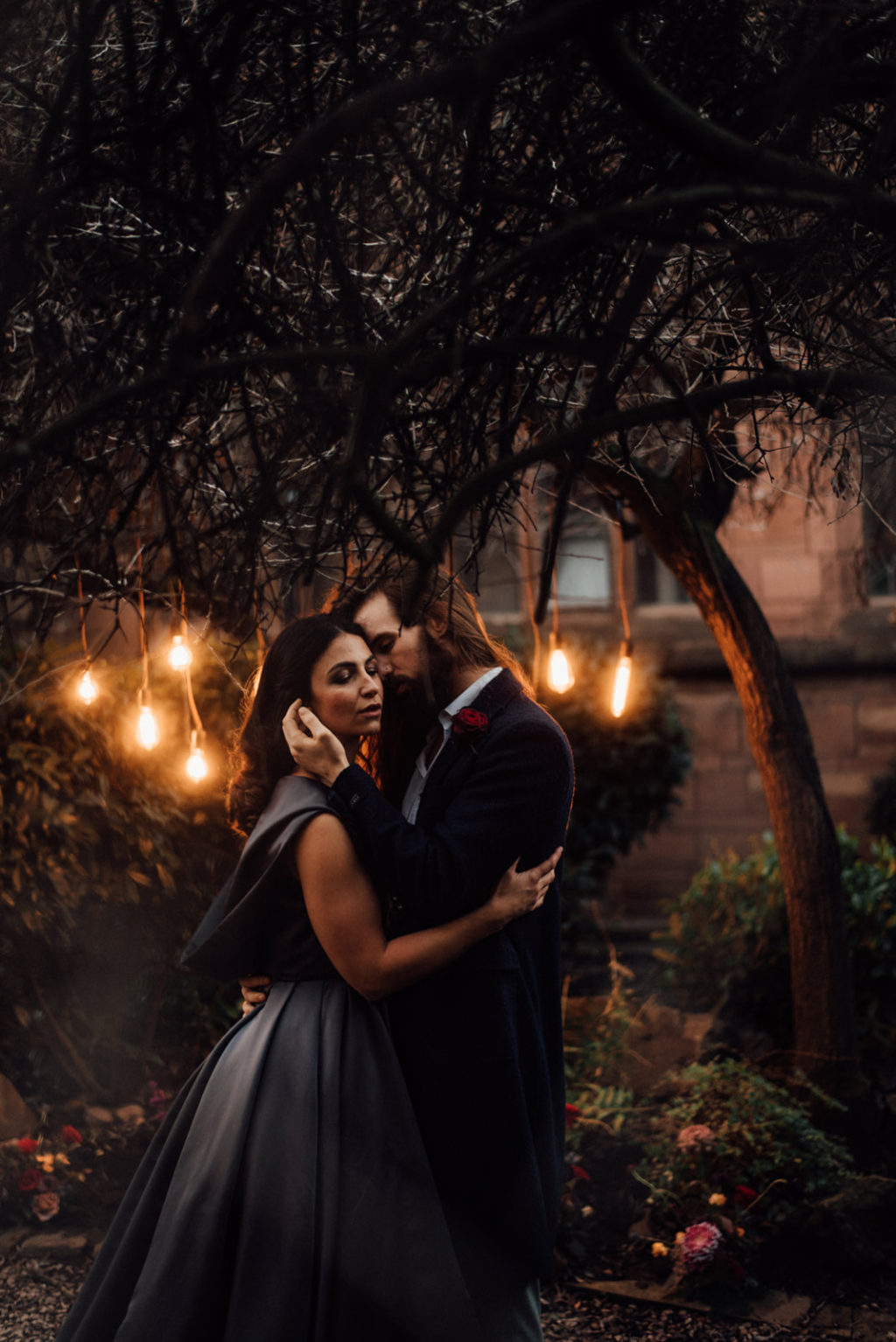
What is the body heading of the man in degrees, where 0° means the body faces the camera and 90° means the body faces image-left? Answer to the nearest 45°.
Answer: approximately 90°

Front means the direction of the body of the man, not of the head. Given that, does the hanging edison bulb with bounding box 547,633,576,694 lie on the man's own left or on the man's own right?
on the man's own right

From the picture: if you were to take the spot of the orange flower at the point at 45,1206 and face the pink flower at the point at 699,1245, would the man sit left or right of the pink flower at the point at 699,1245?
right

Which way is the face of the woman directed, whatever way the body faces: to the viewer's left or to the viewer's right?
to the viewer's right
